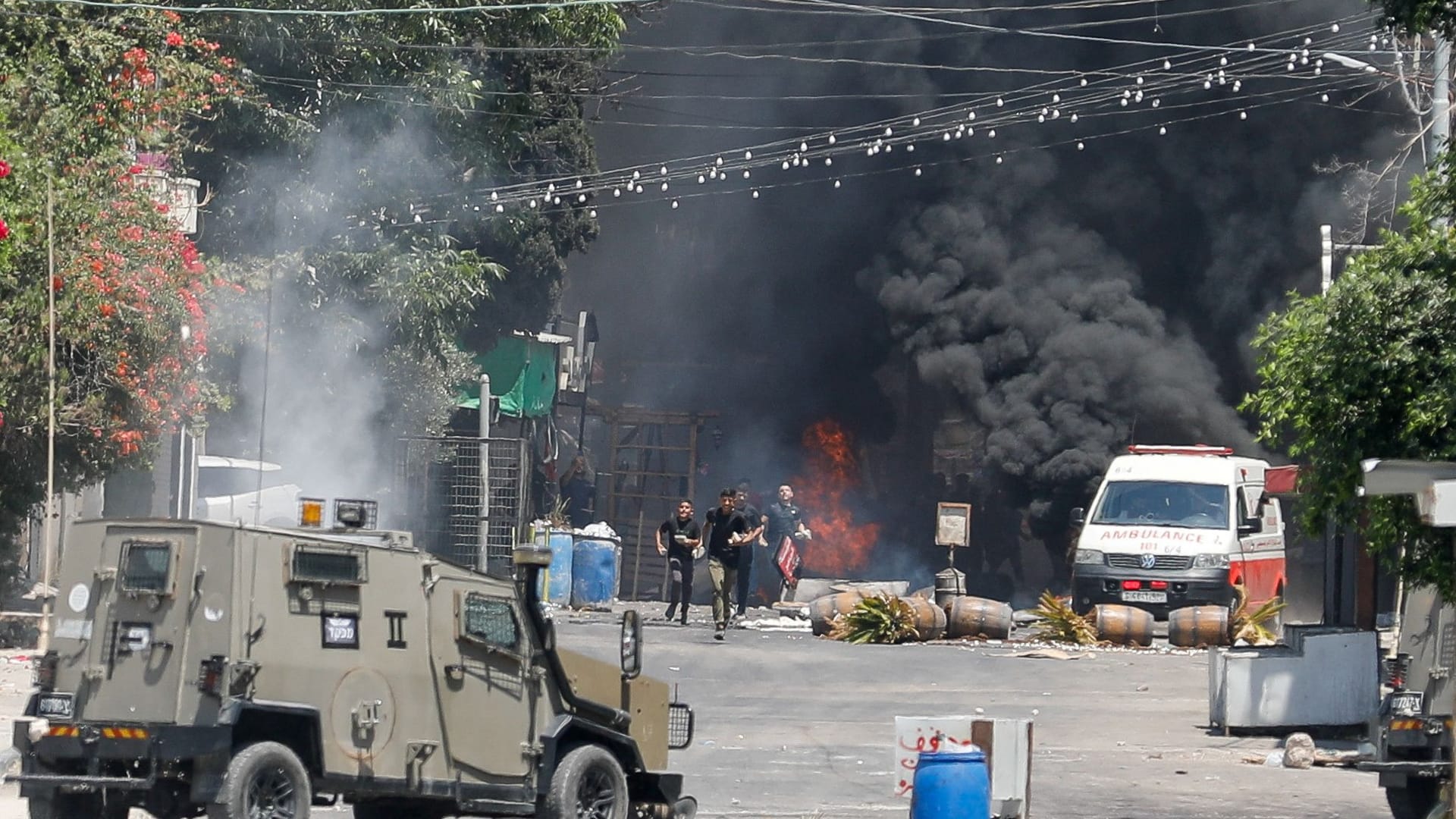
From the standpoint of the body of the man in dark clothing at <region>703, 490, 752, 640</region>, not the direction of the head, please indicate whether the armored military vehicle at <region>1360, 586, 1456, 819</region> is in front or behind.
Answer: in front

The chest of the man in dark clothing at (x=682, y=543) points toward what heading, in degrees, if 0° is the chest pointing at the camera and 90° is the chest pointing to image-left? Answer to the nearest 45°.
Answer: approximately 0°

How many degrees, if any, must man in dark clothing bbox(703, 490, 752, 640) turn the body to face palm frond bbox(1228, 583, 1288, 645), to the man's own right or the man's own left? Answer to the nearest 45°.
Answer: approximately 90° to the man's own left

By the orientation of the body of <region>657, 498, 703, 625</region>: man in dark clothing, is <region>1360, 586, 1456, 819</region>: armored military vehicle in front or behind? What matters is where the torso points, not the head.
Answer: in front

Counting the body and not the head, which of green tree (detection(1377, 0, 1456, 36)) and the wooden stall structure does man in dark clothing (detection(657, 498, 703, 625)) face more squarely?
the green tree

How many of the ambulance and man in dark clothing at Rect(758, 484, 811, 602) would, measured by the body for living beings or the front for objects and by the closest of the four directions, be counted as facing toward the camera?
2

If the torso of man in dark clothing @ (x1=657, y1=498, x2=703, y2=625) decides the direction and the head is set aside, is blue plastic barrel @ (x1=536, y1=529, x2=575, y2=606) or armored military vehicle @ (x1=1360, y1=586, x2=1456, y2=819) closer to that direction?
the armored military vehicle

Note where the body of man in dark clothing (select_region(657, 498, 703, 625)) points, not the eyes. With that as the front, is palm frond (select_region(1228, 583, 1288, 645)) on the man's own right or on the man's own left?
on the man's own left

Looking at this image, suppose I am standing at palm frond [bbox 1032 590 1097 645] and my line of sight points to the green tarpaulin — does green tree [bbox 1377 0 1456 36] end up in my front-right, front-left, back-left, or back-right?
back-left

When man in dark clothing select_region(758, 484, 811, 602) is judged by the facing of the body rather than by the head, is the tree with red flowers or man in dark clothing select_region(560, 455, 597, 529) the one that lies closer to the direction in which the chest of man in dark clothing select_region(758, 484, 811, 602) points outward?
the tree with red flowers
